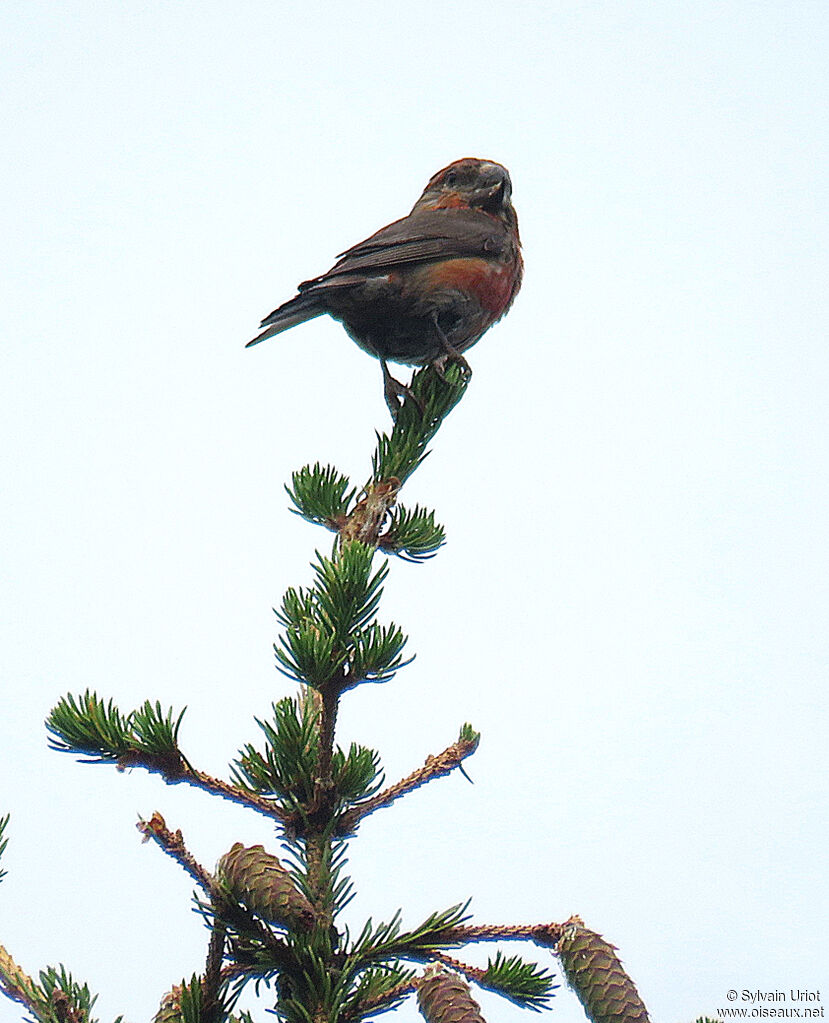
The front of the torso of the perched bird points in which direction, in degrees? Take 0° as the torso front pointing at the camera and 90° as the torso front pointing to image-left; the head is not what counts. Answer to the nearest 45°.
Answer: approximately 270°
